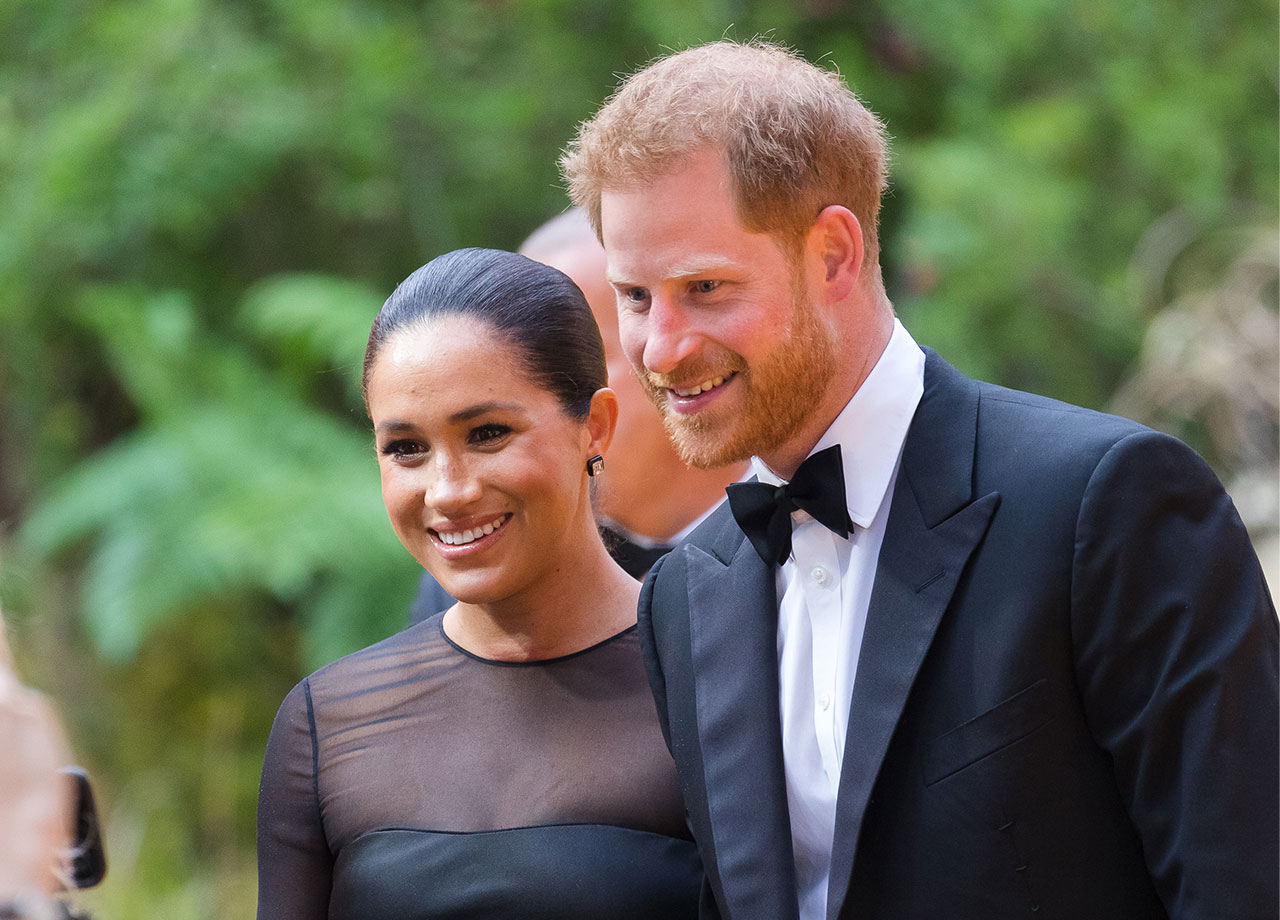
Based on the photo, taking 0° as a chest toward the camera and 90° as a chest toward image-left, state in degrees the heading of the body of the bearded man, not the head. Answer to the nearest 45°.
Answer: approximately 45°

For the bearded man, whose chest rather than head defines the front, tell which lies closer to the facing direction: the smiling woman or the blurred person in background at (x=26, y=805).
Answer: the blurred person in background

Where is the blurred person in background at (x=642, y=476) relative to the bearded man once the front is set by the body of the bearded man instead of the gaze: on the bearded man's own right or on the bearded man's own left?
on the bearded man's own right

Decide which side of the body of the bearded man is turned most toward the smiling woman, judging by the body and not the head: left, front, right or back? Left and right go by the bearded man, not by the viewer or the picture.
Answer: right

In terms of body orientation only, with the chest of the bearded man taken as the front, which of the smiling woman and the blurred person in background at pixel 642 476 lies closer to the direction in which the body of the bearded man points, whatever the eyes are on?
the smiling woman

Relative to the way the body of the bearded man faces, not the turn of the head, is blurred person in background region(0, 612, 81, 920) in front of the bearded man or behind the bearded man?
in front
